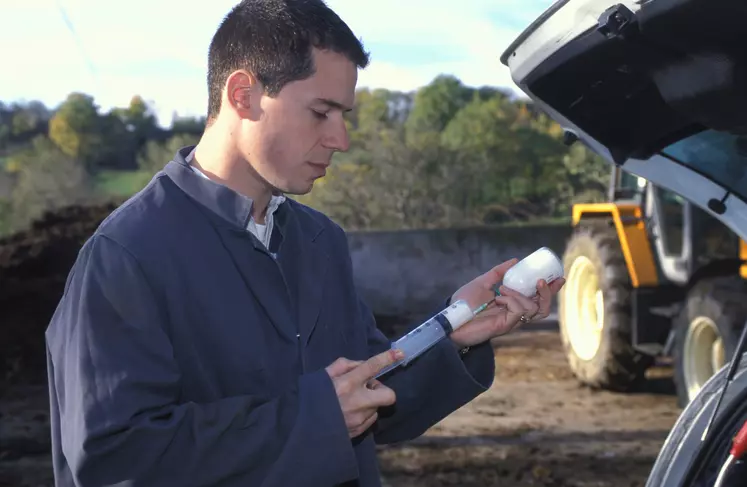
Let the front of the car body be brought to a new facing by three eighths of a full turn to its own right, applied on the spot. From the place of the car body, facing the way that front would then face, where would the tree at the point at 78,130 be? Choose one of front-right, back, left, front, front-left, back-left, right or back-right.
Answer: back-right

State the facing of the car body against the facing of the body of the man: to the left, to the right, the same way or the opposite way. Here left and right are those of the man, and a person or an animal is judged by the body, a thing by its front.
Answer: to the left

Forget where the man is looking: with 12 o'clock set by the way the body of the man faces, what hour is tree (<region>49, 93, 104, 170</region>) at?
The tree is roughly at 7 o'clock from the man.

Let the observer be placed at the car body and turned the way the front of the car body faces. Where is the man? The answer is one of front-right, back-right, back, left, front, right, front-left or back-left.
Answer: back

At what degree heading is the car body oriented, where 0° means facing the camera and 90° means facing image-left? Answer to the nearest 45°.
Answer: approximately 225°

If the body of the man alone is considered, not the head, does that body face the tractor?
no

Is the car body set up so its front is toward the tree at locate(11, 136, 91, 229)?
no

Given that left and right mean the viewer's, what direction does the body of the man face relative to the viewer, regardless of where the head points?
facing the viewer and to the right of the viewer

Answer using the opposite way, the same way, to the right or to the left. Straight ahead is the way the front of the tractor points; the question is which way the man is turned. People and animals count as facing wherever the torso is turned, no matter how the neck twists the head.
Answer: the same way

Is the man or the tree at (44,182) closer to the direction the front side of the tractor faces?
the man

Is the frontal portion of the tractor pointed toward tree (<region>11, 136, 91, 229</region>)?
no
